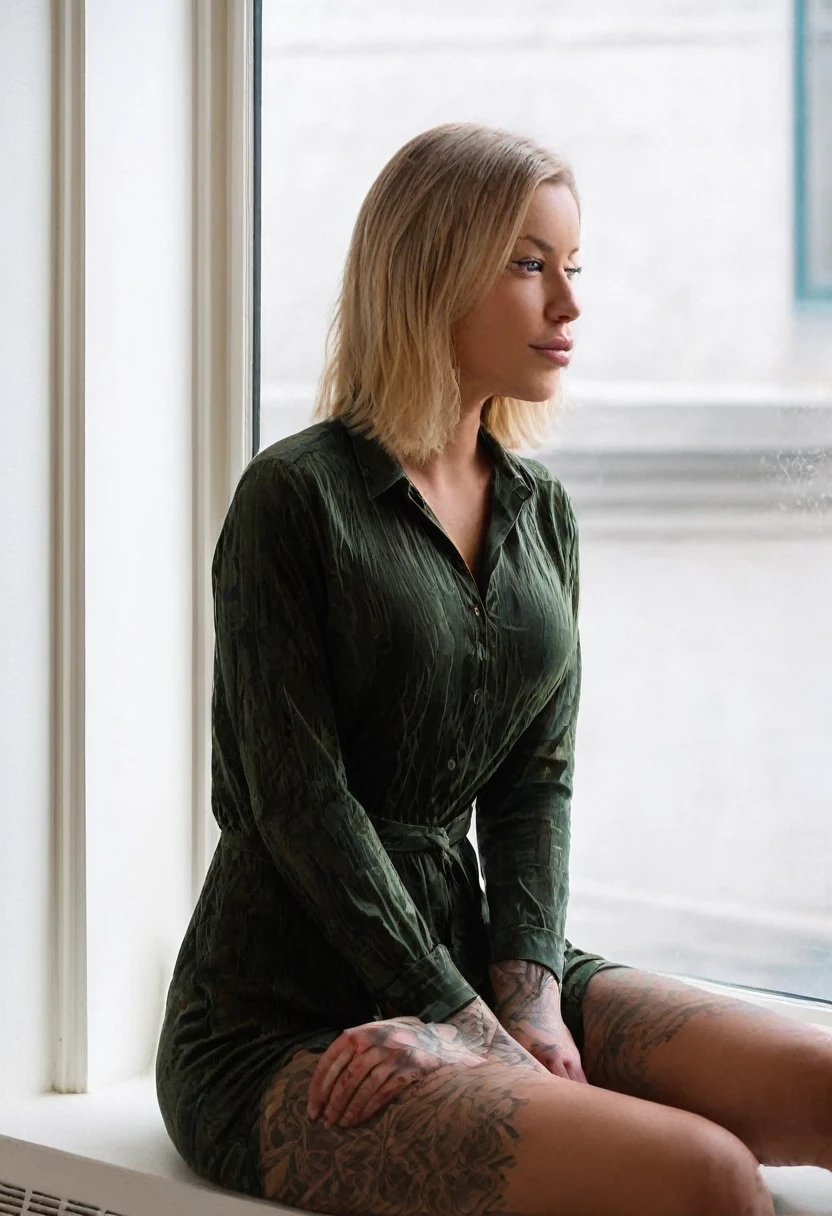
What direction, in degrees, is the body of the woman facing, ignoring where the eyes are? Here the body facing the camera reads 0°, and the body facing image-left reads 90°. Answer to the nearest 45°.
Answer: approximately 315°

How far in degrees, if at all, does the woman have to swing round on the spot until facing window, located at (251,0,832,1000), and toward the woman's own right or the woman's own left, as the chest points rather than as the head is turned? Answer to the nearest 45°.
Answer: approximately 90° to the woman's own left
